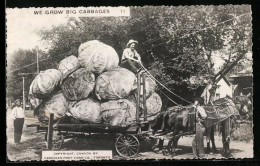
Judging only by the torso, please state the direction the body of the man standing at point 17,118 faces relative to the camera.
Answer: toward the camera

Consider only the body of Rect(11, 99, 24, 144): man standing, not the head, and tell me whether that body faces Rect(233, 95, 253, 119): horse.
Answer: no

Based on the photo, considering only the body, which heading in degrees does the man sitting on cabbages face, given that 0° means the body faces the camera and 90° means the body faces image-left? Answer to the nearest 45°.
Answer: approximately 315°

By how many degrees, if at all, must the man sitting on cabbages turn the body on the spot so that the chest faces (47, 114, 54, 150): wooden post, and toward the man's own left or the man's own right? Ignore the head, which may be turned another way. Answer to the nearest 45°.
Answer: approximately 135° to the man's own right

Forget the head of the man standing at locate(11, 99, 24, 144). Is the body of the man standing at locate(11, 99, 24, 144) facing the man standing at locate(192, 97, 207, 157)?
no

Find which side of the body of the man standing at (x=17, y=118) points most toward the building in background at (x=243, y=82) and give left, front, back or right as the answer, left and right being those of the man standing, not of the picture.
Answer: left

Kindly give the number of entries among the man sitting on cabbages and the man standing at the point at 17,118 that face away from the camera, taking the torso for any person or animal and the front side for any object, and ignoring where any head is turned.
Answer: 0

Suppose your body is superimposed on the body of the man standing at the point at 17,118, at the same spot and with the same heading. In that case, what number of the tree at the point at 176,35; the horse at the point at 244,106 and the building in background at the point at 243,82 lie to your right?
0

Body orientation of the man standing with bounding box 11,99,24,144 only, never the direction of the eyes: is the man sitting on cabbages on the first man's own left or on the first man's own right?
on the first man's own left
